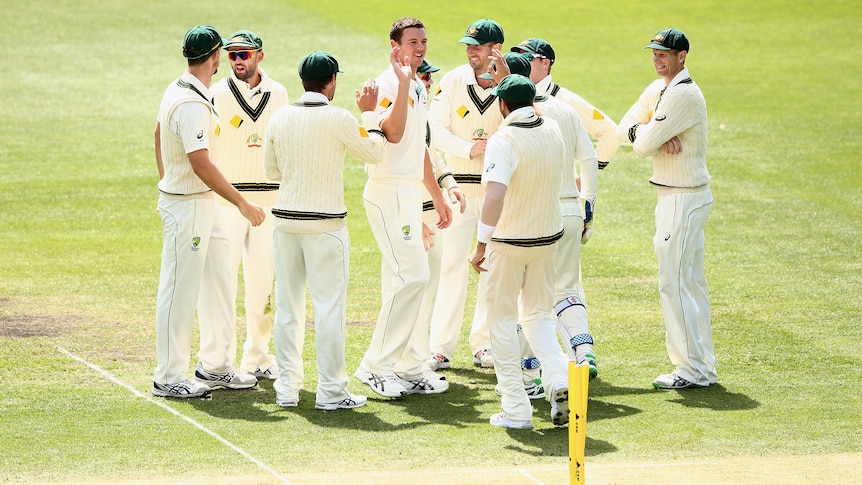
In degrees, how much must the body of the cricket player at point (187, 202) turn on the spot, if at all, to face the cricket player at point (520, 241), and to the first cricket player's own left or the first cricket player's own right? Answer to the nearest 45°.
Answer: approximately 45° to the first cricket player's own right

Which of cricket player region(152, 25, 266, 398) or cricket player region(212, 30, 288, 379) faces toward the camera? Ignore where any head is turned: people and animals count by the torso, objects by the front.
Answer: cricket player region(212, 30, 288, 379)

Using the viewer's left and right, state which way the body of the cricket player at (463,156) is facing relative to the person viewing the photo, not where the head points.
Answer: facing the viewer

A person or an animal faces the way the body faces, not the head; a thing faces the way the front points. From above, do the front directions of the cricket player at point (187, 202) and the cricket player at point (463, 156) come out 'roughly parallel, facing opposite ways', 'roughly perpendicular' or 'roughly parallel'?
roughly perpendicular

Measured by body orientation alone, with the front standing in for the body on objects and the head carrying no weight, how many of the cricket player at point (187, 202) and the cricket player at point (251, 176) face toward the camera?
1

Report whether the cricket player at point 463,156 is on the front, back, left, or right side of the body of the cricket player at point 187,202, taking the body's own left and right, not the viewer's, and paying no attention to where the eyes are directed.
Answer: front

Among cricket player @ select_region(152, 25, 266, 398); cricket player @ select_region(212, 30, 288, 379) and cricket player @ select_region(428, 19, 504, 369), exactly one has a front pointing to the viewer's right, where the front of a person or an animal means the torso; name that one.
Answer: cricket player @ select_region(152, 25, 266, 398)

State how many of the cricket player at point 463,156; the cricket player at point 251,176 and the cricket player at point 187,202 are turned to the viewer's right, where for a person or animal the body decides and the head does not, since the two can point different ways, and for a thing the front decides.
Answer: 1

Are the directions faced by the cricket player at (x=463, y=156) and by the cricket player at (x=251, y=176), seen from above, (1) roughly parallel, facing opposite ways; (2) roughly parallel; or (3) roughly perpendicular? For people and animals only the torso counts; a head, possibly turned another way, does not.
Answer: roughly parallel

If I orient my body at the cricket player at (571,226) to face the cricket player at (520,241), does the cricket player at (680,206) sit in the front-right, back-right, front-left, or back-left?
back-left

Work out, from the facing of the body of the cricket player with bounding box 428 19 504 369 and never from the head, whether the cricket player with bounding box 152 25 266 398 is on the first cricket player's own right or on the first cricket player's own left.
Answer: on the first cricket player's own right

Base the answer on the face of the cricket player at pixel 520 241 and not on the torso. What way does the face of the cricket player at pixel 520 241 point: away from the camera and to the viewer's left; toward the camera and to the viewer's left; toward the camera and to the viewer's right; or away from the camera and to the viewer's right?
away from the camera and to the viewer's left

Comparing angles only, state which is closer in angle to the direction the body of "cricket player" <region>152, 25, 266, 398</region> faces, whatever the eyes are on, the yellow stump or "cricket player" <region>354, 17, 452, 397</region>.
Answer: the cricket player

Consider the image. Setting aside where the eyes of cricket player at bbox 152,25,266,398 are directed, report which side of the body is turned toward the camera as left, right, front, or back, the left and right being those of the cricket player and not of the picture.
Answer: right
